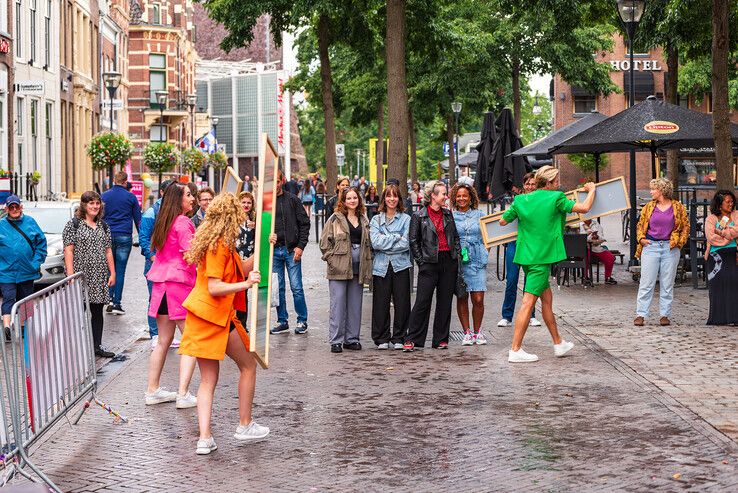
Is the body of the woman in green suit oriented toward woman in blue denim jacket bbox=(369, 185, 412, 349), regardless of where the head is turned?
no

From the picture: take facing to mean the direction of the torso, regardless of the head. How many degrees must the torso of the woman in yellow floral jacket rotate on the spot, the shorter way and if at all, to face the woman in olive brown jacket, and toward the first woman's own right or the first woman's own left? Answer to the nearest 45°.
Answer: approximately 45° to the first woman's own right

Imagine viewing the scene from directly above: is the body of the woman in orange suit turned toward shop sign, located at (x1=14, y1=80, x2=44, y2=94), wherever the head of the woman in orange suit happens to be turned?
no

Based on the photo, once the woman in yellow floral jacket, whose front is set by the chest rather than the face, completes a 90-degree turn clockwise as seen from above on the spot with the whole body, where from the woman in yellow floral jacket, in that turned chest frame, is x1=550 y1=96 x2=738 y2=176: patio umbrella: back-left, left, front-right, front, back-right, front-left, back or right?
right

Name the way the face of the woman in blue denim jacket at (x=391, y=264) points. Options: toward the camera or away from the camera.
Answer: toward the camera

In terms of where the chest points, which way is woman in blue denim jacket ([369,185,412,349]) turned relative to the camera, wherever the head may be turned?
toward the camera

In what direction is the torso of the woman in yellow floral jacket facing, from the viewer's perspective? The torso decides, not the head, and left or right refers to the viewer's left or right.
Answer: facing the viewer

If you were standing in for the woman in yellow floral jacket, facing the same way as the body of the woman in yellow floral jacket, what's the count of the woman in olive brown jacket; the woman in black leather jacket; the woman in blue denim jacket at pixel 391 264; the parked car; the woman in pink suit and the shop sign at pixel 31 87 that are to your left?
0

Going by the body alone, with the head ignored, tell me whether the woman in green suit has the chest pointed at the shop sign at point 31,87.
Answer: no
